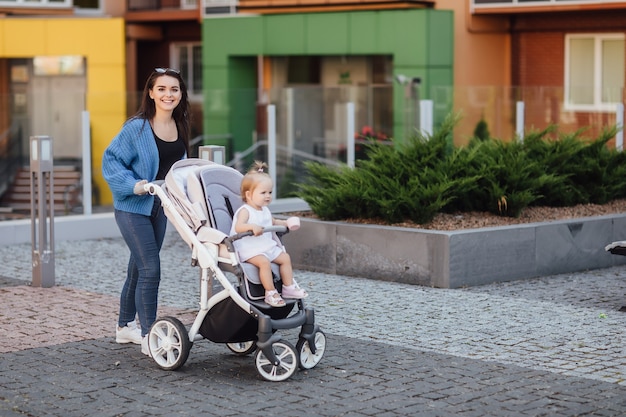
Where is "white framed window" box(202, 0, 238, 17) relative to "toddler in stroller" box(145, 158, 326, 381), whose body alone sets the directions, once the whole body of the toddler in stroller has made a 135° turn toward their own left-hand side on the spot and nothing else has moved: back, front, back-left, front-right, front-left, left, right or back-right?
front

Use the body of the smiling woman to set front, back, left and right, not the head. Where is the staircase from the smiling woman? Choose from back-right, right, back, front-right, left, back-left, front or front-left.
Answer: back-left

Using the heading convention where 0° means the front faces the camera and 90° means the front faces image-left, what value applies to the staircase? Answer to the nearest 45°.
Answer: approximately 0°

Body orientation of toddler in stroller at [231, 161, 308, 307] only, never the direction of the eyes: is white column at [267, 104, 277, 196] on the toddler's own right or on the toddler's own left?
on the toddler's own left

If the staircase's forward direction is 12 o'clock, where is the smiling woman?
The smiling woman is roughly at 12 o'clock from the staircase.

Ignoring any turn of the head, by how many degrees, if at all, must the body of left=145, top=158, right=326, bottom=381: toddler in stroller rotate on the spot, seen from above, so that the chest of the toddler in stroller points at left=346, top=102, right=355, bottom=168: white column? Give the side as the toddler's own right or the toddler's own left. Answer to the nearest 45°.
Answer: approximately 135° to the toddler's own left

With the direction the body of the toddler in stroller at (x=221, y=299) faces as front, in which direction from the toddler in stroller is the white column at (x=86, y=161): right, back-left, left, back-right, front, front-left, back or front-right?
back-left

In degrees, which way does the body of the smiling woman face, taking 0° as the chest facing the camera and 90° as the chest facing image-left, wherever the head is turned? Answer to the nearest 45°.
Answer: approximately 315°
